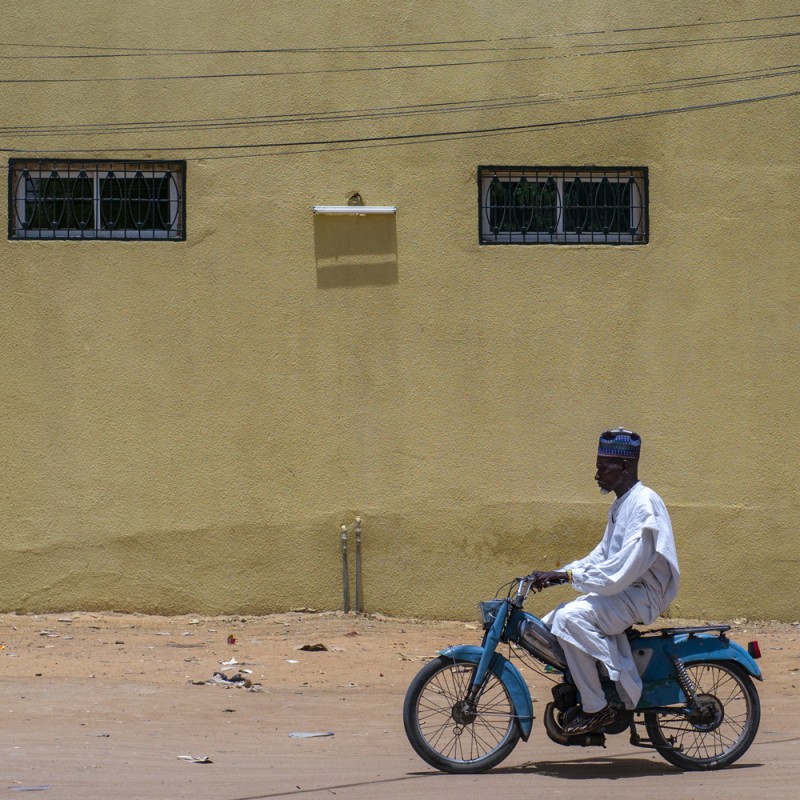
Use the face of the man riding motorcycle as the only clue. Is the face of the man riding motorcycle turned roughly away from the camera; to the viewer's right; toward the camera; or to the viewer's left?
to the viewer's left

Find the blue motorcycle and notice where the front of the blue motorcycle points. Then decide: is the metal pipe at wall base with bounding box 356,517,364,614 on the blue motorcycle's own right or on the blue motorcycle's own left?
on the blue motorcycle's own right

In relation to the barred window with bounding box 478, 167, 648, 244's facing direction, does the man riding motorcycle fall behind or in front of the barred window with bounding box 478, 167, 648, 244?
in front

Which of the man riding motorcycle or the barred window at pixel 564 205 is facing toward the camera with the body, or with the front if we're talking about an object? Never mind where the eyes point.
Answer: the barred window

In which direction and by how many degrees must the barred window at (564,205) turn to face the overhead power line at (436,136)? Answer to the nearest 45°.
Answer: approximately 90° to its right

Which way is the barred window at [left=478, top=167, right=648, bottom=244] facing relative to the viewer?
toward the camera

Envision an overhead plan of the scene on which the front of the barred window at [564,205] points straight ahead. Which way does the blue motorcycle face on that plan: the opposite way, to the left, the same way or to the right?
to the right

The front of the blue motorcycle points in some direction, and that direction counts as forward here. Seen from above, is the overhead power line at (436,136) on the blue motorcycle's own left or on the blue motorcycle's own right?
on the blue motorcycle's own right

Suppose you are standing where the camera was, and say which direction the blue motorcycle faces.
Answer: facing to the left of the viewer

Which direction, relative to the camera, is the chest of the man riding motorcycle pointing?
to the viewer's left

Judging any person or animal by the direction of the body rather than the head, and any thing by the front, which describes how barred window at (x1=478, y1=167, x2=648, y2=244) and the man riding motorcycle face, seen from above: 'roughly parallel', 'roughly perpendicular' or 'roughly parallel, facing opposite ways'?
roughly perpendicular

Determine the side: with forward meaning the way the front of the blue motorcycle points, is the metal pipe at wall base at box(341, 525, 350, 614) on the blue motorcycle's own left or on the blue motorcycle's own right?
on the blue motorcycle's own right

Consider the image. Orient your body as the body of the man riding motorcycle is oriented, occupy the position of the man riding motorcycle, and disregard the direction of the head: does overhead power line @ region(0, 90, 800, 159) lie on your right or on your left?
on your right

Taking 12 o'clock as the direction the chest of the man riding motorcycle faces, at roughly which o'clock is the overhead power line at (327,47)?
The overhead power line is roughly at 2 o'clock from the man riding motorcycle.

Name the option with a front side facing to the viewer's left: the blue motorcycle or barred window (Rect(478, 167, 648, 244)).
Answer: the blue motorcycle
